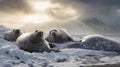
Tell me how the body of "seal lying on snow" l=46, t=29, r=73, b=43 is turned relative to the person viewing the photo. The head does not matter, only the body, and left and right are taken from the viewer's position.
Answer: facing the viewer and to the left of the viewer

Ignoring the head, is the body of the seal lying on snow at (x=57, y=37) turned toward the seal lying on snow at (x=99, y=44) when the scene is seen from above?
no

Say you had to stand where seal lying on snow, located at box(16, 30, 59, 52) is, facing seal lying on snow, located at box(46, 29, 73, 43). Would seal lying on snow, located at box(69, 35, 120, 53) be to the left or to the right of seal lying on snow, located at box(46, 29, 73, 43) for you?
right
